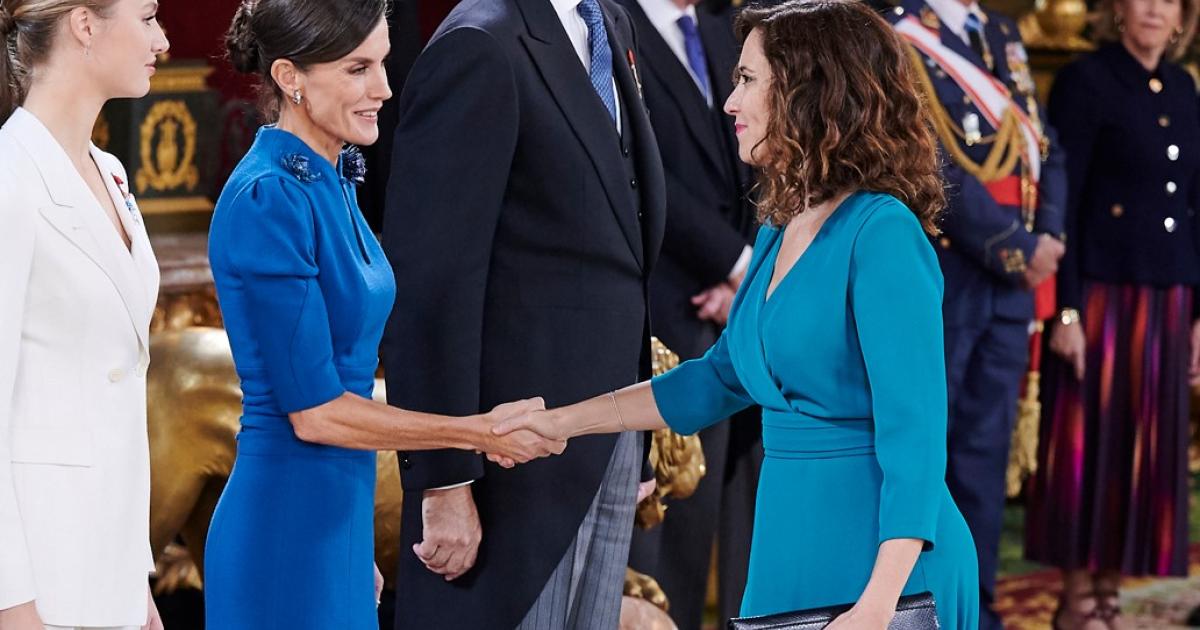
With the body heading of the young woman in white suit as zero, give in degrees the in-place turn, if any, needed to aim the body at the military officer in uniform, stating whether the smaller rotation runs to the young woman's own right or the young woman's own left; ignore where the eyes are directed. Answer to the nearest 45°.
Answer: approximately 90° to the young woman's own left

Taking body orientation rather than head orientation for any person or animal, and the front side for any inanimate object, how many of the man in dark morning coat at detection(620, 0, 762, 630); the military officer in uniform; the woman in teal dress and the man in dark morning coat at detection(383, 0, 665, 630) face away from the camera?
0

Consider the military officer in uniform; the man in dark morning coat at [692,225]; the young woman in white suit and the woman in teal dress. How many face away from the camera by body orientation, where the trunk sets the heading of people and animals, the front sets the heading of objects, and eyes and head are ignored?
0

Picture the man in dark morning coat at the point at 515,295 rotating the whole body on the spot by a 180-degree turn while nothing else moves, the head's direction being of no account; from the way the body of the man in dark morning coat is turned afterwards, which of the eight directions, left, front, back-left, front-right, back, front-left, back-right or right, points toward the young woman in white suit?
left

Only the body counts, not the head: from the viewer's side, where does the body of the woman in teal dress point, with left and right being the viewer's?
facing the viewer and to the left of the viewer

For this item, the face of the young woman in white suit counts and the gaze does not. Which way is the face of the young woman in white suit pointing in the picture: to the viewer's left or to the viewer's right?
to the viewer's right

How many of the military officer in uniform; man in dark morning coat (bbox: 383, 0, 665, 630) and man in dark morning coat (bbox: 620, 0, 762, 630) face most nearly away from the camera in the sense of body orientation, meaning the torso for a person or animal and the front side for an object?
0

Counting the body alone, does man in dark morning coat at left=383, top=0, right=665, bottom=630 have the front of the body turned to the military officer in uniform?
no

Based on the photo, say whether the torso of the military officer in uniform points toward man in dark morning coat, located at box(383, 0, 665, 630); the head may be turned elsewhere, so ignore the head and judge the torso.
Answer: no

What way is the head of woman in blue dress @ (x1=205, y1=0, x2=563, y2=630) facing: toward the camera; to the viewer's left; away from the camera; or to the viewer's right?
to the viewer's right

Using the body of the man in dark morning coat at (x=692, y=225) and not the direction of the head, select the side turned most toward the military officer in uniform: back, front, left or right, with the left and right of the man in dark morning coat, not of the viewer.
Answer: left

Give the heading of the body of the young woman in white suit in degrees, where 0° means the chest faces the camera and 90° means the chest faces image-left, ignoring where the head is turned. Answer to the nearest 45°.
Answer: approximately 315°

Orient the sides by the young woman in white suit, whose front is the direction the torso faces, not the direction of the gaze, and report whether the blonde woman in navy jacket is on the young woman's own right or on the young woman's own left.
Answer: on the young woman's own left

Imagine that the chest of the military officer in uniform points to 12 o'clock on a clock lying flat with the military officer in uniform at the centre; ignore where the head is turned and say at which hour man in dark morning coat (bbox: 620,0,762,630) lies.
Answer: The man in dark morning coat is roughly at 3 o'clock from the military officer in uniform.

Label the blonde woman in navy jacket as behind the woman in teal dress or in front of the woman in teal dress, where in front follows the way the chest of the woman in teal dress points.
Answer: behind

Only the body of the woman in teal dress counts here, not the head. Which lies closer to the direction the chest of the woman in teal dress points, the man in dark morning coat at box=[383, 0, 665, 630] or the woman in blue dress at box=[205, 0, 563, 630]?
the woman in blue dress

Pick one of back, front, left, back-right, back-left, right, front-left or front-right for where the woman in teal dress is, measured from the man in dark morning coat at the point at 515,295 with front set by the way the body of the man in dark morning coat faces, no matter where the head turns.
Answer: front

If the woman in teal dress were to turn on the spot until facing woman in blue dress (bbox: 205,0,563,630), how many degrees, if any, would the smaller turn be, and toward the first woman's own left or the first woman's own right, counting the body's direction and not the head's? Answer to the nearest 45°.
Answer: approximately 45° to the first woman's own right

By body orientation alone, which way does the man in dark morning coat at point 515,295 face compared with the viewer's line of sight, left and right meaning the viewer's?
facing the viewer and to the right of the viewer
